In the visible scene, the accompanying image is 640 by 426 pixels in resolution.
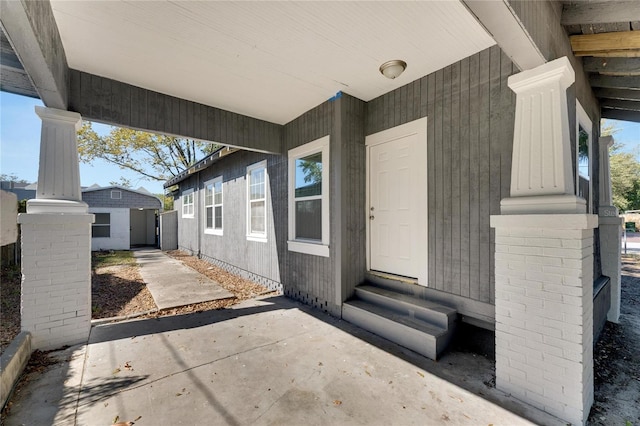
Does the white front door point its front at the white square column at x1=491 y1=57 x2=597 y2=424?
no

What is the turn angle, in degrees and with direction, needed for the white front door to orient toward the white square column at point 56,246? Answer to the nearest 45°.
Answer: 0° — it already faces it

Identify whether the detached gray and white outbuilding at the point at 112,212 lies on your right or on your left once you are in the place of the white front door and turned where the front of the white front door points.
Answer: on your right

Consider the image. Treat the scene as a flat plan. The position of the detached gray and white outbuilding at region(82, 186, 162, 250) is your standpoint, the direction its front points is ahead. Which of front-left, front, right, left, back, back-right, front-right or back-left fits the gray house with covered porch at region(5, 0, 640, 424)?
front

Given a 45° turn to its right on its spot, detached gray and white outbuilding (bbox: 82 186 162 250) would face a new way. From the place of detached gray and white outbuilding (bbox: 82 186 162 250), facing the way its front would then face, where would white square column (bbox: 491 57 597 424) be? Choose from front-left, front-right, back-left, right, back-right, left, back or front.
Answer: front-left

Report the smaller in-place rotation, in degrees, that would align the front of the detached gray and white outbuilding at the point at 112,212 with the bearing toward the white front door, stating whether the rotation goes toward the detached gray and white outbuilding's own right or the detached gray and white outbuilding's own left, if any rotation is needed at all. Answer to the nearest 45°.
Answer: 0° — it already faces it

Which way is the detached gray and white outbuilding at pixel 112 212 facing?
toward the camera

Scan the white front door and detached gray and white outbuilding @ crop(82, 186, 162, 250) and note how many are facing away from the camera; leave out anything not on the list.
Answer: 0

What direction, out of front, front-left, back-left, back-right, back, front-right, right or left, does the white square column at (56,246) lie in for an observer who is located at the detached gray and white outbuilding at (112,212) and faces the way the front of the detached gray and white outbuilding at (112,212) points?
front

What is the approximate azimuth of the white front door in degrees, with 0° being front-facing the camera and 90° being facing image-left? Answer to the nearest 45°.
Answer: approximately 45°
